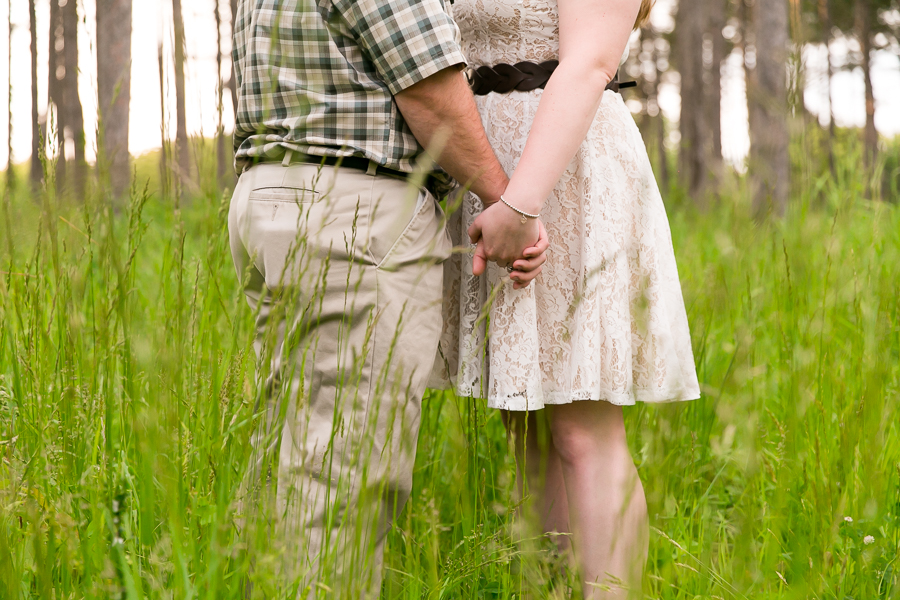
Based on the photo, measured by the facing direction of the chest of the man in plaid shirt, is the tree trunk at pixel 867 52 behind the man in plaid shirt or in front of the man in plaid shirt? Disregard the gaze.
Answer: in front

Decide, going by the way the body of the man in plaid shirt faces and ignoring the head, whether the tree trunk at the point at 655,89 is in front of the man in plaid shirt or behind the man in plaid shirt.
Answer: in front

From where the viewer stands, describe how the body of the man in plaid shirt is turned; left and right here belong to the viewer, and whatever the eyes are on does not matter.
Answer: facing away from the viewer and to the right of the viewer

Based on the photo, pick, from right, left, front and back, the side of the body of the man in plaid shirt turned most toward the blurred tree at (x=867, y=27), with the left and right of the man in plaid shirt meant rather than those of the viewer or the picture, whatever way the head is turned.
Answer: front

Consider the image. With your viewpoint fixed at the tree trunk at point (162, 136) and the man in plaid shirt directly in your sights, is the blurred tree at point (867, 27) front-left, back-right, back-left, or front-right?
front-left

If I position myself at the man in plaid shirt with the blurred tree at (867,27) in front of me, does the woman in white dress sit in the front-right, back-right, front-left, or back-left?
front-right
